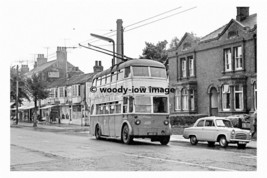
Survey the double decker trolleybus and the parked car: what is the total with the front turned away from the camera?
0

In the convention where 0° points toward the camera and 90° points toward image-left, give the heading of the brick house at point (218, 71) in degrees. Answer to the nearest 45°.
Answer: approximately 45°

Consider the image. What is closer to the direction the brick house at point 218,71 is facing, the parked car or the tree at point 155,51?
the parked car

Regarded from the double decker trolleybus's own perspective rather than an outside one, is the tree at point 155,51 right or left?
on its left

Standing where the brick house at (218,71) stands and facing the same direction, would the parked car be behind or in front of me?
in front

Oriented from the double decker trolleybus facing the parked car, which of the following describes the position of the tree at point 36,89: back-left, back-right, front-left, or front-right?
back-left

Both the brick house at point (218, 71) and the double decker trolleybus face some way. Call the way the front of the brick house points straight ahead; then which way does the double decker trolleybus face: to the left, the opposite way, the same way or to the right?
to the left

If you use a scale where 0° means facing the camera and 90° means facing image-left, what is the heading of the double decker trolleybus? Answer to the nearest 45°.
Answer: approximately 315°

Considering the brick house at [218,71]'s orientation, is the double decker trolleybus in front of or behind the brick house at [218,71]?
in front

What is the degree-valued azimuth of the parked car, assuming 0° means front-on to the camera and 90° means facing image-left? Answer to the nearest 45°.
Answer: approximately 315°
